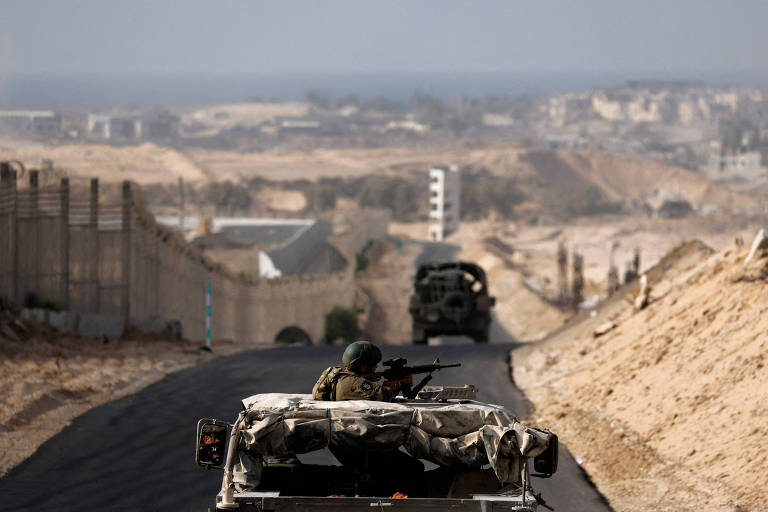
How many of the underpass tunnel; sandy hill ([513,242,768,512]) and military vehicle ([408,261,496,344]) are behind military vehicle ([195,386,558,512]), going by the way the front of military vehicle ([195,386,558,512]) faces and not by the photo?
0

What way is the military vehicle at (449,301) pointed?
away from the camera

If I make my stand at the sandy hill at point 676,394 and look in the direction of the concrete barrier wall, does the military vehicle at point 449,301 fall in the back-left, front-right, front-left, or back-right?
front-right

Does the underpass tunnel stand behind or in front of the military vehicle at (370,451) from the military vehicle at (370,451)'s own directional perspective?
in front

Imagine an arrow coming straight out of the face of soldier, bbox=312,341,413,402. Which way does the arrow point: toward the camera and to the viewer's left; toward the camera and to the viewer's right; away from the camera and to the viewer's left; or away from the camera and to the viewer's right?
away from the camera and to the viewer's right

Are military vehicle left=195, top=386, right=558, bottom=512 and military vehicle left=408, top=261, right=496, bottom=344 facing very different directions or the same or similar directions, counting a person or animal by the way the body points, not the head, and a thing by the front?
same or similar directions

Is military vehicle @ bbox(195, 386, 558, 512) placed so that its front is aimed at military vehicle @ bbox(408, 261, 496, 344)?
yes

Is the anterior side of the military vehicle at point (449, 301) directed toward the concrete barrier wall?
no

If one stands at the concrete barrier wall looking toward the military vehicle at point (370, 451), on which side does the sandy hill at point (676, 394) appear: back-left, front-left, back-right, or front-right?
front-left

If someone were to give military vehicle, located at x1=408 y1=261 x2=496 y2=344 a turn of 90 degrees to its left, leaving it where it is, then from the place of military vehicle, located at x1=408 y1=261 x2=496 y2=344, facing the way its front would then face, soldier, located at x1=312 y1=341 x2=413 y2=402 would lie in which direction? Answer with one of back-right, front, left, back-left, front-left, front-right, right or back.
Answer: left

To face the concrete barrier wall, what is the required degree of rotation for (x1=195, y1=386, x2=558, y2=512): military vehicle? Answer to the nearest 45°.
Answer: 0° — it already faces it

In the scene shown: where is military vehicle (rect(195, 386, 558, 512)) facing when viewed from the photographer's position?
facing away from the viewer
